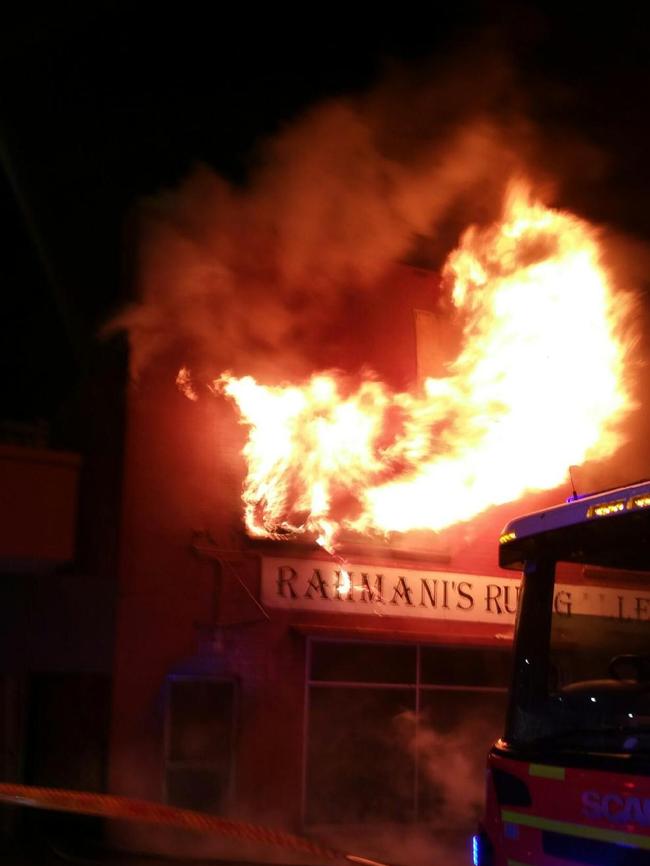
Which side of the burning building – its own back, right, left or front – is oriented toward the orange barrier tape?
front

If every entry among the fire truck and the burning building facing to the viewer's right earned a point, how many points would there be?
0

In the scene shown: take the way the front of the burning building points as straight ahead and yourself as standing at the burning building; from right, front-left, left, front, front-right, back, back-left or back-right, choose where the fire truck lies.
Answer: front

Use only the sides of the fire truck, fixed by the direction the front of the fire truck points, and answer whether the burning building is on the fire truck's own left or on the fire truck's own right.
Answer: on the fire truck's own right

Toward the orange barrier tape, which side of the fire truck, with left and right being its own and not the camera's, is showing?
front

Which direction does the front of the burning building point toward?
toward the camera

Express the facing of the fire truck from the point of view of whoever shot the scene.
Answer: facing the viewer and to the left of the viewer
